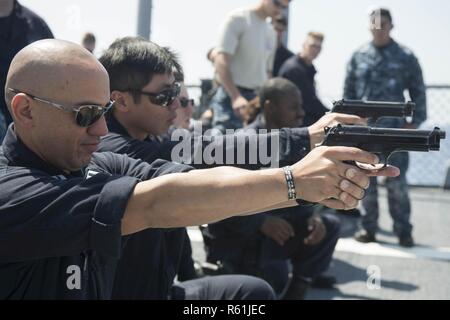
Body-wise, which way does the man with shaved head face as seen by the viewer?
to the viewer's right

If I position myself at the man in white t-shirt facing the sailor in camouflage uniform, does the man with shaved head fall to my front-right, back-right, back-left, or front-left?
back-right

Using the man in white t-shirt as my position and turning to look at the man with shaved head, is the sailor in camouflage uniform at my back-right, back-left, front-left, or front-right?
back-left

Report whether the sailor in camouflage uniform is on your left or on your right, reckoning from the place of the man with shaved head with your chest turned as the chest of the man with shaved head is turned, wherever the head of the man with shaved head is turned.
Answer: on your left

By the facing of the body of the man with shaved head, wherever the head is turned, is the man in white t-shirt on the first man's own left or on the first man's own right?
on the first man's own left
